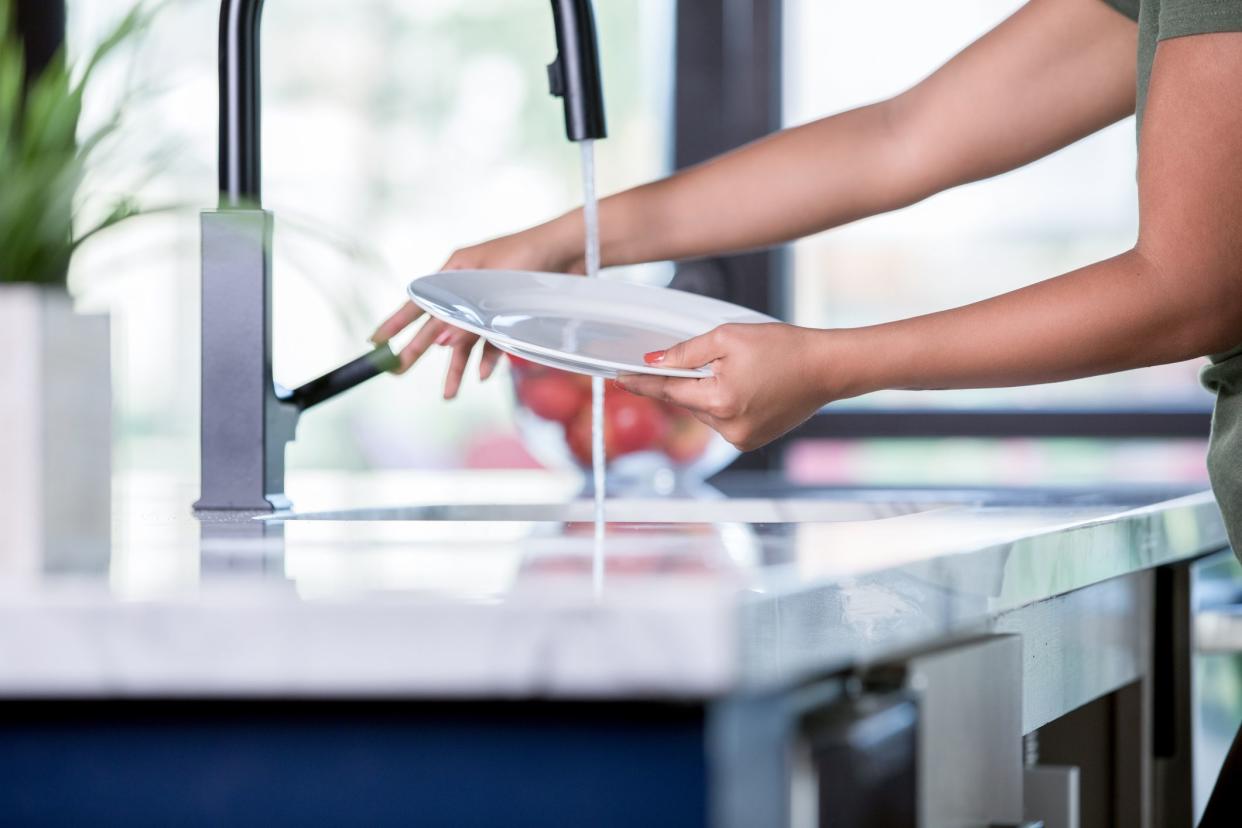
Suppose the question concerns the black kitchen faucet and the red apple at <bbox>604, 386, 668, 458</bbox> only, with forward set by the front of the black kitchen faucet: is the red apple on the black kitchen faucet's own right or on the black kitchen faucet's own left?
on the black kitchen faucet's own left

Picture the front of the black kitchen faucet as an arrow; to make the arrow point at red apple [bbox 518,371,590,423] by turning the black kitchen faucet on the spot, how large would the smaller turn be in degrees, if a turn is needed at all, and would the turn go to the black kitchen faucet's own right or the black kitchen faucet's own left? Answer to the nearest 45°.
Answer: approximately 45° to the black kitchen faucet's own left

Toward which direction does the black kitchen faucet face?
to the viewer's right

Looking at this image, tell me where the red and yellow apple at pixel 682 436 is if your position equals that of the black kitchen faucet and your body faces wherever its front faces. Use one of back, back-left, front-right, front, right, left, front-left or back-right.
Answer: front-left
